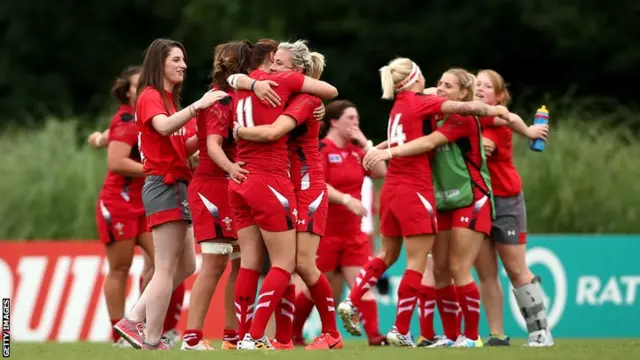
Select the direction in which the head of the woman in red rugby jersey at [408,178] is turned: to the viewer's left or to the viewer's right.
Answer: to the viewer's right

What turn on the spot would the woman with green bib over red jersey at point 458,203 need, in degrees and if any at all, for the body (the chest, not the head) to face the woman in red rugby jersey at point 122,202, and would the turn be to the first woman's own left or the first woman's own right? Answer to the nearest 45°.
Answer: approximately 45° to the first woman's own right

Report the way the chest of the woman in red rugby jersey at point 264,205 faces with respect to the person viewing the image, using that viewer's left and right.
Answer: facing away from the viewer and to the right of the viewer

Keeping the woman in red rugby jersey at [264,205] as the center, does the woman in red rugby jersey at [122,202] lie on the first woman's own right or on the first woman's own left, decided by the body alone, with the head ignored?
on the first woman's own left

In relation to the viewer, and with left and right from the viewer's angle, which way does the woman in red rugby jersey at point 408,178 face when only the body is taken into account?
facing away from the viewer and to the right of the viewer
